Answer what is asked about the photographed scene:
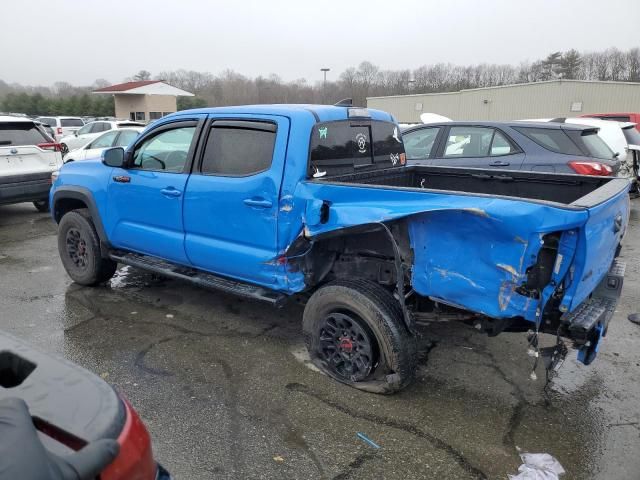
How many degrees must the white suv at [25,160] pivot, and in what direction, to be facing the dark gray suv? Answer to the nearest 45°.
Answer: approximately 135° to its right

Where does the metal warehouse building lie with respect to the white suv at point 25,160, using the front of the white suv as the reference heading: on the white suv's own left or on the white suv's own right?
on the white suv's own right

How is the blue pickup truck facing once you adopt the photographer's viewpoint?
facing away from the viewer and to the left of the viewer

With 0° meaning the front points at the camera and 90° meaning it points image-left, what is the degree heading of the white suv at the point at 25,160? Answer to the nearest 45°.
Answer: approximately 180°

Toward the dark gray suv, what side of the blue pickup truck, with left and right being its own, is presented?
right

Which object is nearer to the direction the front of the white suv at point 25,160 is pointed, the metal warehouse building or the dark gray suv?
the metal warehouse building

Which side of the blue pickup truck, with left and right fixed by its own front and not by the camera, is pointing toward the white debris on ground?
back

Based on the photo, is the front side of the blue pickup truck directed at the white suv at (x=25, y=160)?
yes
